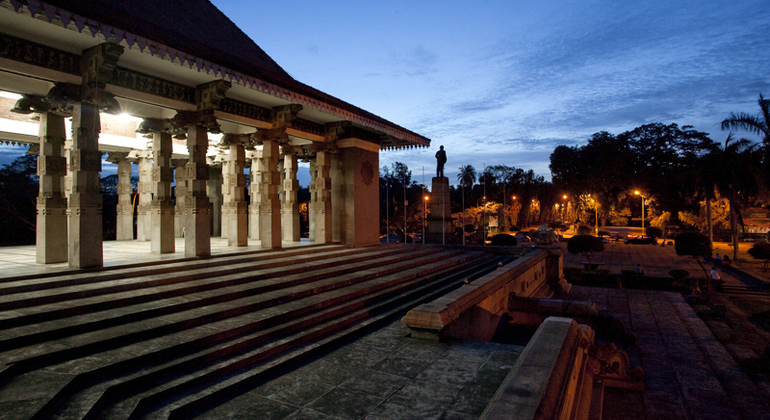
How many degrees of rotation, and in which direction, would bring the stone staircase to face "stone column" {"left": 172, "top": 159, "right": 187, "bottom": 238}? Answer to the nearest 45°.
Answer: approximately 135° to its left

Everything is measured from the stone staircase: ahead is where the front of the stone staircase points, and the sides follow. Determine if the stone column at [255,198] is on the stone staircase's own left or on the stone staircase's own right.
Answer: on the stone staircase's own left

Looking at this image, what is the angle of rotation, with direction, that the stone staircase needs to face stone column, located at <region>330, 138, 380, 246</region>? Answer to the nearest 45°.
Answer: approximately 90° to its left

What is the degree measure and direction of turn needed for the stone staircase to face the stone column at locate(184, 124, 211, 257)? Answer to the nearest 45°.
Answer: approximately 135° to its left

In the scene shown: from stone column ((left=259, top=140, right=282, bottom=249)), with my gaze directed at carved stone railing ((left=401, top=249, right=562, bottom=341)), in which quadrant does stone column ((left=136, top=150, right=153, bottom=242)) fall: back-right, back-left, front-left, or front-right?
back-right

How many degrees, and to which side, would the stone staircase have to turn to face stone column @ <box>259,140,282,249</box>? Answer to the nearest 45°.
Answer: approximately 135° to its left

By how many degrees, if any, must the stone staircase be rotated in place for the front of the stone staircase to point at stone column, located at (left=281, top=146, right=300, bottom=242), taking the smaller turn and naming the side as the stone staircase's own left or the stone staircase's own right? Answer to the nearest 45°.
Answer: approximately 135° to the stone staircase's own left

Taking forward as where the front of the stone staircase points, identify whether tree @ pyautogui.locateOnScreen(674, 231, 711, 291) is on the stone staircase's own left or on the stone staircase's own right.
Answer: on the stone staircase's own left

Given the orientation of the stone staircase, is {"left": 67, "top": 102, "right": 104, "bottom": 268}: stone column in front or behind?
behind

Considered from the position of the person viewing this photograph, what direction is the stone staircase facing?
facing the viewer and to the right of the viewer

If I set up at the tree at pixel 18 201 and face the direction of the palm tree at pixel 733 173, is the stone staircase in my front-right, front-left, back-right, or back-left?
front-right

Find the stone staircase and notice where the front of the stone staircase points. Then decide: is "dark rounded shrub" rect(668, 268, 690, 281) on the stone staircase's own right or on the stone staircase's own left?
on the stone staircase's own left

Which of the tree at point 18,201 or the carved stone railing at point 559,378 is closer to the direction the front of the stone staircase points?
the carved stone railing
